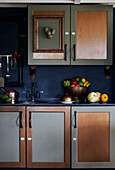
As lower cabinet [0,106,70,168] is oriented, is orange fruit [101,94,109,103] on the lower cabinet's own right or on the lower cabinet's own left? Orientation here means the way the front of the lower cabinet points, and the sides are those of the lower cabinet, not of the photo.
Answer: on the lower cabinet's own left

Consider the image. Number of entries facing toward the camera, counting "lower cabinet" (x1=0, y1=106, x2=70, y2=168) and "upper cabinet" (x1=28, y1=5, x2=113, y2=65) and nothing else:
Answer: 2

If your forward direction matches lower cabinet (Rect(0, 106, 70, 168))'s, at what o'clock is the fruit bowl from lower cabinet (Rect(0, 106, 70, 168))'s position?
The fruit bowl is roughly at 8 o'clock from the lower cabinet.

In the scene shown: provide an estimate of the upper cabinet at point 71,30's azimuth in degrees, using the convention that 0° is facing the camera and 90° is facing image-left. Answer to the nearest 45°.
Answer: approximately 0°
